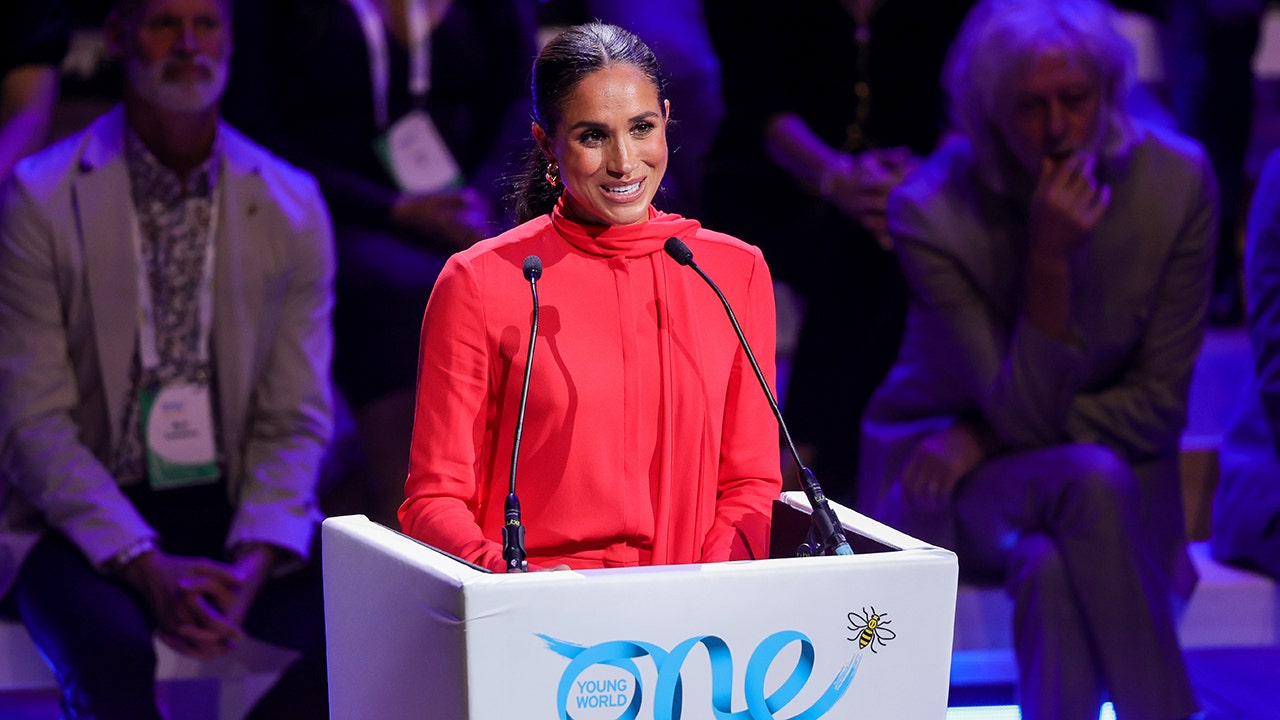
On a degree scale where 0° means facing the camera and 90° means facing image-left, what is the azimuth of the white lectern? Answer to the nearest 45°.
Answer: approximately 315°

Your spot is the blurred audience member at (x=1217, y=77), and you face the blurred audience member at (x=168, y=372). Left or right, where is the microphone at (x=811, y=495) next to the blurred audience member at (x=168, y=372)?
left

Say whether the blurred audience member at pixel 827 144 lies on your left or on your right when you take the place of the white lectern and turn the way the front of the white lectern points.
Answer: on your left

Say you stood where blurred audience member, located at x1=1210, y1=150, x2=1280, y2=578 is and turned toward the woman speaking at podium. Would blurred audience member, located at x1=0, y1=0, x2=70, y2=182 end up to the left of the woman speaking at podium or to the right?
right
